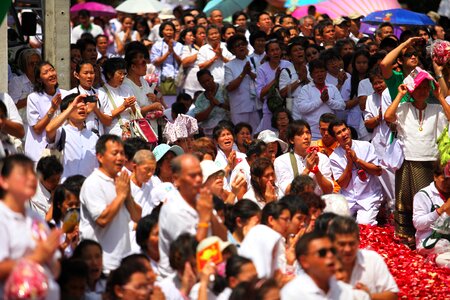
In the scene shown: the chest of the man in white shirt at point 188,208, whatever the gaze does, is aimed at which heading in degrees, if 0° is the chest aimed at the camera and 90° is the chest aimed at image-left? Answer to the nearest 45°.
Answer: approximately 315°

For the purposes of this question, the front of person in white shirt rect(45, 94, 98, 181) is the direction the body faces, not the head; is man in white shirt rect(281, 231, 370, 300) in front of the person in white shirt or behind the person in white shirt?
in front

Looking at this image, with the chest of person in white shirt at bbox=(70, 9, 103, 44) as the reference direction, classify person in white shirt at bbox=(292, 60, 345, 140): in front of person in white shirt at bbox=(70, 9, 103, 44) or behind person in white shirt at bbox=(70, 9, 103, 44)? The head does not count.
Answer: in front

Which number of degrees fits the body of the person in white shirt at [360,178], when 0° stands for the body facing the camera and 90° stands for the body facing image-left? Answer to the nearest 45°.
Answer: approximately 0°

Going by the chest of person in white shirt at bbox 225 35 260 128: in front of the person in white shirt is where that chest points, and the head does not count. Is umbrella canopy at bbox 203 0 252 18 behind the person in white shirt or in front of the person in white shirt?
behind

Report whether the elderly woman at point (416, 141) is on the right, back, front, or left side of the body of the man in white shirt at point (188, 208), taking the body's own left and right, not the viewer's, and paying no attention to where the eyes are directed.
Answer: left
